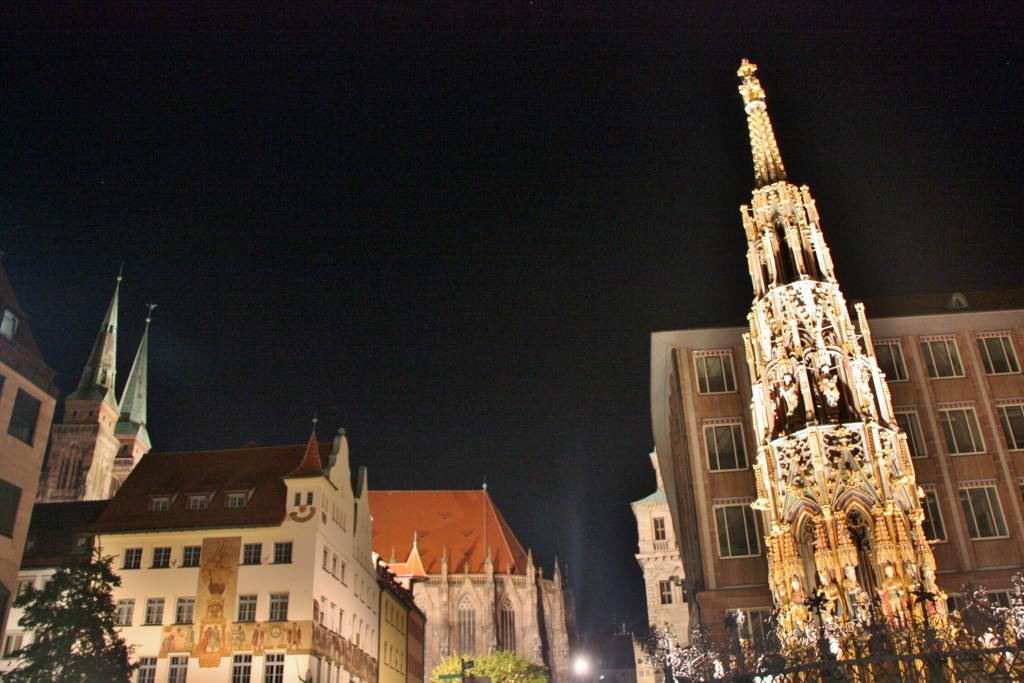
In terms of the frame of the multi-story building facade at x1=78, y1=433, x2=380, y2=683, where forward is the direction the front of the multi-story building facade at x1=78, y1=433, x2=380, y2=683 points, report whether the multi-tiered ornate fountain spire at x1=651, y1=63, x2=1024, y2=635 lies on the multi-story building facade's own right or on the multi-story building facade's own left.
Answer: on the multi-story building facade's own left

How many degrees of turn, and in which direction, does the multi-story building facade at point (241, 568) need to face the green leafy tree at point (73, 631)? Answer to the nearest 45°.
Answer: approximately 45° to its right

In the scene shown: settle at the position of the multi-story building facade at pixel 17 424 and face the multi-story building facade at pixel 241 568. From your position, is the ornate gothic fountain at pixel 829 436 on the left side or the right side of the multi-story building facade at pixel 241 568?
right

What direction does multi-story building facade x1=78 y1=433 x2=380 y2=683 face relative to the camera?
toward the camera
